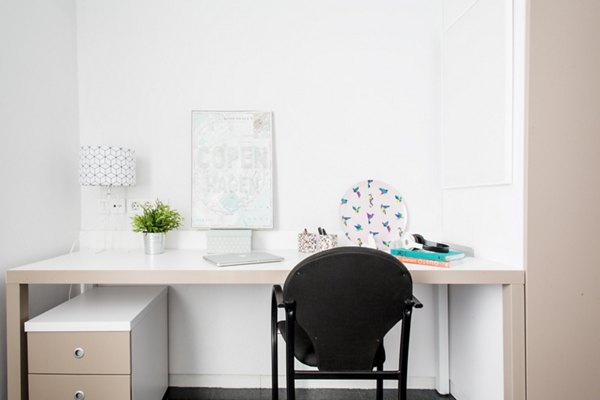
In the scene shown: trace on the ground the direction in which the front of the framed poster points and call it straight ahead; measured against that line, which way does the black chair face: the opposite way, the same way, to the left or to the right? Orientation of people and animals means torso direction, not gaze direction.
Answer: the opposite way

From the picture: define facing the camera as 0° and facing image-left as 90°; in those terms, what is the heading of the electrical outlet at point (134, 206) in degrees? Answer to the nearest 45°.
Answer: approximately 0°

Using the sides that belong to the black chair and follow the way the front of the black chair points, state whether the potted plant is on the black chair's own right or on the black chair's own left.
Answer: on the black chair's own left

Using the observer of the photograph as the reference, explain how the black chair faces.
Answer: facing away from the viewer

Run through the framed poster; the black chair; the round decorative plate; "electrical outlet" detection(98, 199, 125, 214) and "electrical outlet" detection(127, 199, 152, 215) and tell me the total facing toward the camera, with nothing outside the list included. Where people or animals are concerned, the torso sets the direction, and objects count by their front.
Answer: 4

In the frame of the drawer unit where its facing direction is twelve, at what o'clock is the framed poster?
The framed poster is roughly at 8 o'clock from the drawer unit.

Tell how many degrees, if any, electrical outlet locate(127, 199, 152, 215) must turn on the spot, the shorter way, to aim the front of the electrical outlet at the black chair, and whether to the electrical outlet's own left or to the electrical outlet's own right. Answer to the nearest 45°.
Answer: approximately 45° to the electrical outlet's own left
